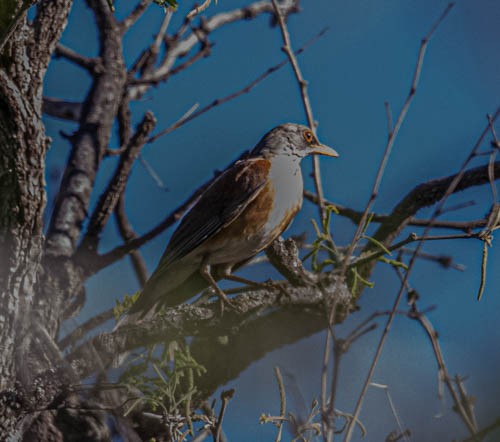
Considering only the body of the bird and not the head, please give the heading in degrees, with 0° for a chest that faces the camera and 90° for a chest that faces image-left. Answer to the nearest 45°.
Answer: approximately 270°

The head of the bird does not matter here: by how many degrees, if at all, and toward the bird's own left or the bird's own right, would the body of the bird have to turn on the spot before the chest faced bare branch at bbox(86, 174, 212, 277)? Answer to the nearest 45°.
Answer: approximately 135° to the bird's own left

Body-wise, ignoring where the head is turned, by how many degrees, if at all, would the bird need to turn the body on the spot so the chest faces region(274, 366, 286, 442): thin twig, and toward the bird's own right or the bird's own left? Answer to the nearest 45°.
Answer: approximately 90° to the bird's own right

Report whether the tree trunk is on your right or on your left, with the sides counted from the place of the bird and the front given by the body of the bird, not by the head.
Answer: on your right
